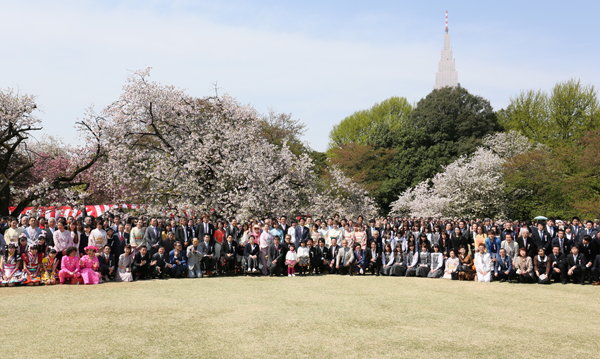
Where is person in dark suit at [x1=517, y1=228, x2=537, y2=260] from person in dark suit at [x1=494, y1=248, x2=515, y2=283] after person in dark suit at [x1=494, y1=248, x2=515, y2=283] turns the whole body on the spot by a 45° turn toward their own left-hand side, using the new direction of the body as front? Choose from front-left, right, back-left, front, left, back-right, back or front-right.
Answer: left

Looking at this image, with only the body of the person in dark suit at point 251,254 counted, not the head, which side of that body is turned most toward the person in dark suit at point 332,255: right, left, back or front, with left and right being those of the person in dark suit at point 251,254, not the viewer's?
left

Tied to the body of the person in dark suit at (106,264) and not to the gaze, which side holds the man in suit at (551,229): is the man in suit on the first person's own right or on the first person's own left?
on the first person's own left

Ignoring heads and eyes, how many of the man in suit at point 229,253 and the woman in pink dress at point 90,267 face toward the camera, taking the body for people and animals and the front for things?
2

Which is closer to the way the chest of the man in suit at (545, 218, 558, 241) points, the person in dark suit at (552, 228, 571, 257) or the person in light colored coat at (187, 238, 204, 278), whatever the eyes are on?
the person in dark suit

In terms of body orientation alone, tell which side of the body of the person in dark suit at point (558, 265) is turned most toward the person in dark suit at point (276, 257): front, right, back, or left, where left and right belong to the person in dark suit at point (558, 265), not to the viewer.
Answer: right
